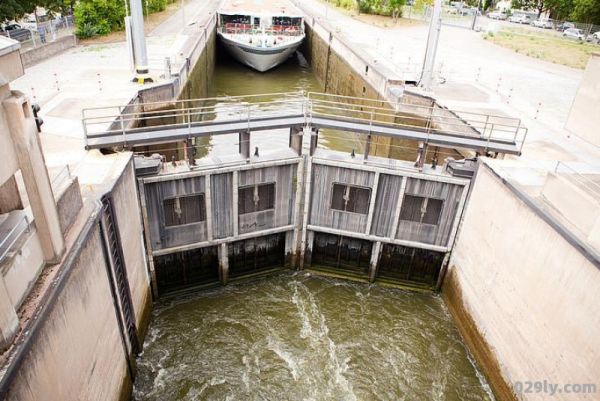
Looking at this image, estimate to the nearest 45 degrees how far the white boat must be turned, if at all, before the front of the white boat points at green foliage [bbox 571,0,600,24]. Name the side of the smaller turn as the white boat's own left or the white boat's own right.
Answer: approximately 90° to the white boat's own left

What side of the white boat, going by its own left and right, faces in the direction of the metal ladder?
front

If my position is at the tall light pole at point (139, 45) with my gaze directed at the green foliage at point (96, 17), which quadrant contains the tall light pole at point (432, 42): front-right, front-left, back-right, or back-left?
back-right

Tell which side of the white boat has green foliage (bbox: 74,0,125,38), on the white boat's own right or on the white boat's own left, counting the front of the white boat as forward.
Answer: on the white boat's own right

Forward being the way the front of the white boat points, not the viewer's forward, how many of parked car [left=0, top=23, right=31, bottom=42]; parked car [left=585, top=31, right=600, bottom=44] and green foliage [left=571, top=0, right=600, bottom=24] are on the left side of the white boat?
2

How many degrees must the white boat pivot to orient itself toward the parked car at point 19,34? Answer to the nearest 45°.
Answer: approximately 45° to its right

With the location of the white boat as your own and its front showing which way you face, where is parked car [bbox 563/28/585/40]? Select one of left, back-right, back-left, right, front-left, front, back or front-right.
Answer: left

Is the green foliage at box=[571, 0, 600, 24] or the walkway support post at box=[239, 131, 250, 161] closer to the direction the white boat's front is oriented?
the walkway support post

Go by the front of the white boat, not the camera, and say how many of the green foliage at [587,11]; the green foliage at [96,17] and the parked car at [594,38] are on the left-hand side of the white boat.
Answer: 2

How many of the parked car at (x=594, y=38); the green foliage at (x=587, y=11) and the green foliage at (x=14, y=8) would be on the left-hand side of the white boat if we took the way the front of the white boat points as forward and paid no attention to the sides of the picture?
2

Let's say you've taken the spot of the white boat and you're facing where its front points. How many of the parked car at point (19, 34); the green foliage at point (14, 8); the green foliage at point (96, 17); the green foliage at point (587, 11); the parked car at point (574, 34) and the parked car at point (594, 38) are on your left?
3

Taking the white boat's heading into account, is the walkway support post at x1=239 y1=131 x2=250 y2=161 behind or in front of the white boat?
in front

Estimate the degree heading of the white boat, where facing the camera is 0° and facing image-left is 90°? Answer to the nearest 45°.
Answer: approximately 0°

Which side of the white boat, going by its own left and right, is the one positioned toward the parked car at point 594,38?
left
